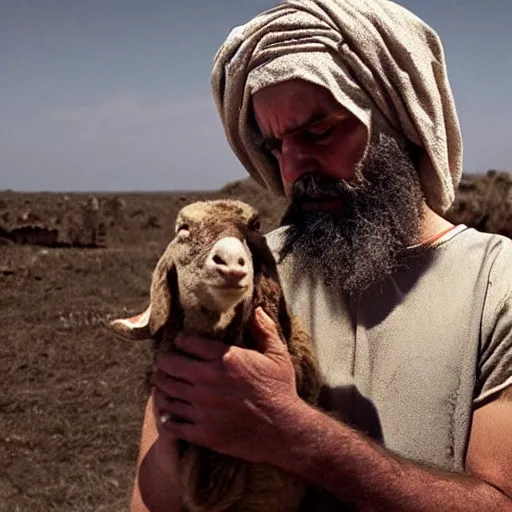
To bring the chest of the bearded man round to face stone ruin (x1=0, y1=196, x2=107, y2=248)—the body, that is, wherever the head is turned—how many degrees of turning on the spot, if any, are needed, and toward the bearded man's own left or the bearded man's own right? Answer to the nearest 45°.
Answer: approximately 135° to the bearded man's own right

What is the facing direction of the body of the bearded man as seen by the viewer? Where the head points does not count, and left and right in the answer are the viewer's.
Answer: facing the viewer and to the left of the viewer

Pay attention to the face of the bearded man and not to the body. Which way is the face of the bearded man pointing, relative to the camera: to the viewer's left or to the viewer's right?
to the viewer's left
